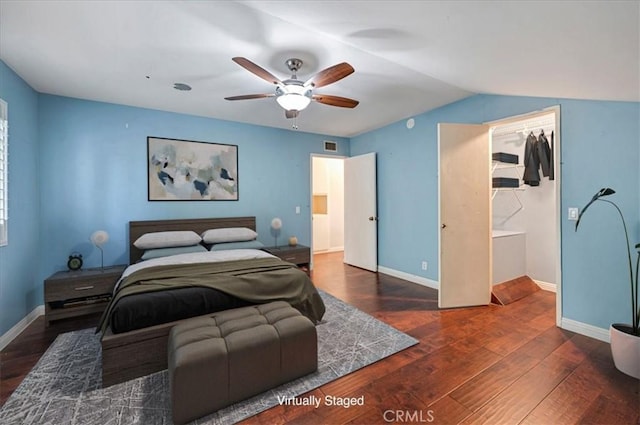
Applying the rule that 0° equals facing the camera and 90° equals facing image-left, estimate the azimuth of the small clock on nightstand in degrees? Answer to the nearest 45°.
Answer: approximately 0°

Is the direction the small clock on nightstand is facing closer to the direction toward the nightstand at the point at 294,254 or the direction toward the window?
the window

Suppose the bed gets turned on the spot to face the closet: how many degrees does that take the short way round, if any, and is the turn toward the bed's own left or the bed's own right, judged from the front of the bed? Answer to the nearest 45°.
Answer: approximately 90° to the bed's own left

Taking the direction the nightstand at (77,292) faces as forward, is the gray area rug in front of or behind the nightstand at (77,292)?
in front

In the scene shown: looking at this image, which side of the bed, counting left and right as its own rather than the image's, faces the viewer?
front

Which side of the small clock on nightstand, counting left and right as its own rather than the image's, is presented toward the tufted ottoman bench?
front

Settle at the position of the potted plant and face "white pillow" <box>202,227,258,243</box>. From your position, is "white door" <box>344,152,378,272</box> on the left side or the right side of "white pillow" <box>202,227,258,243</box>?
right

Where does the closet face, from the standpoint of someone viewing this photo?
facing the viewer and to the left of the viewer

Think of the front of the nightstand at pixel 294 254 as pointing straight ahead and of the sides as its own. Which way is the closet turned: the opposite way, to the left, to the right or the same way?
to the right

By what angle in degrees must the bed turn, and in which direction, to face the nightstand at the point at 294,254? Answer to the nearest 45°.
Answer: approximately 135° to its left

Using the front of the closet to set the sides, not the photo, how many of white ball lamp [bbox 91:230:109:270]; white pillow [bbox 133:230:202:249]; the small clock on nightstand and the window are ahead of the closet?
4

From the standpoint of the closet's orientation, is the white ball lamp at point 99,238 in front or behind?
in front

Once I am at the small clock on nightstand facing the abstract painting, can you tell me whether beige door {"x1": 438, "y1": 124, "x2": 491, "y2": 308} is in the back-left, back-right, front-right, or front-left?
front-right

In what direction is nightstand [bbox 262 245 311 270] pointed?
toward the camera

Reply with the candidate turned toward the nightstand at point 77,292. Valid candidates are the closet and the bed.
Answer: the closet

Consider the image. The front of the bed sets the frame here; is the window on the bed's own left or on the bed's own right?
on the bed's own right
